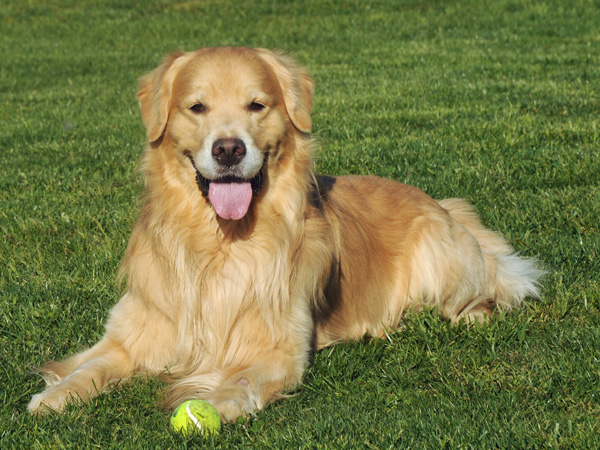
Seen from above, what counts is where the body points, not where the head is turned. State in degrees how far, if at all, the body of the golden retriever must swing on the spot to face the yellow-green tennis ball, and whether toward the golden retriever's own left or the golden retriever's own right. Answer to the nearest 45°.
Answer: approximately 45° to the golden retriever's own left

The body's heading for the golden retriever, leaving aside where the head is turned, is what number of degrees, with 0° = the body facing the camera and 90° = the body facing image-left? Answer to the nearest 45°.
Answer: approximately 45°
